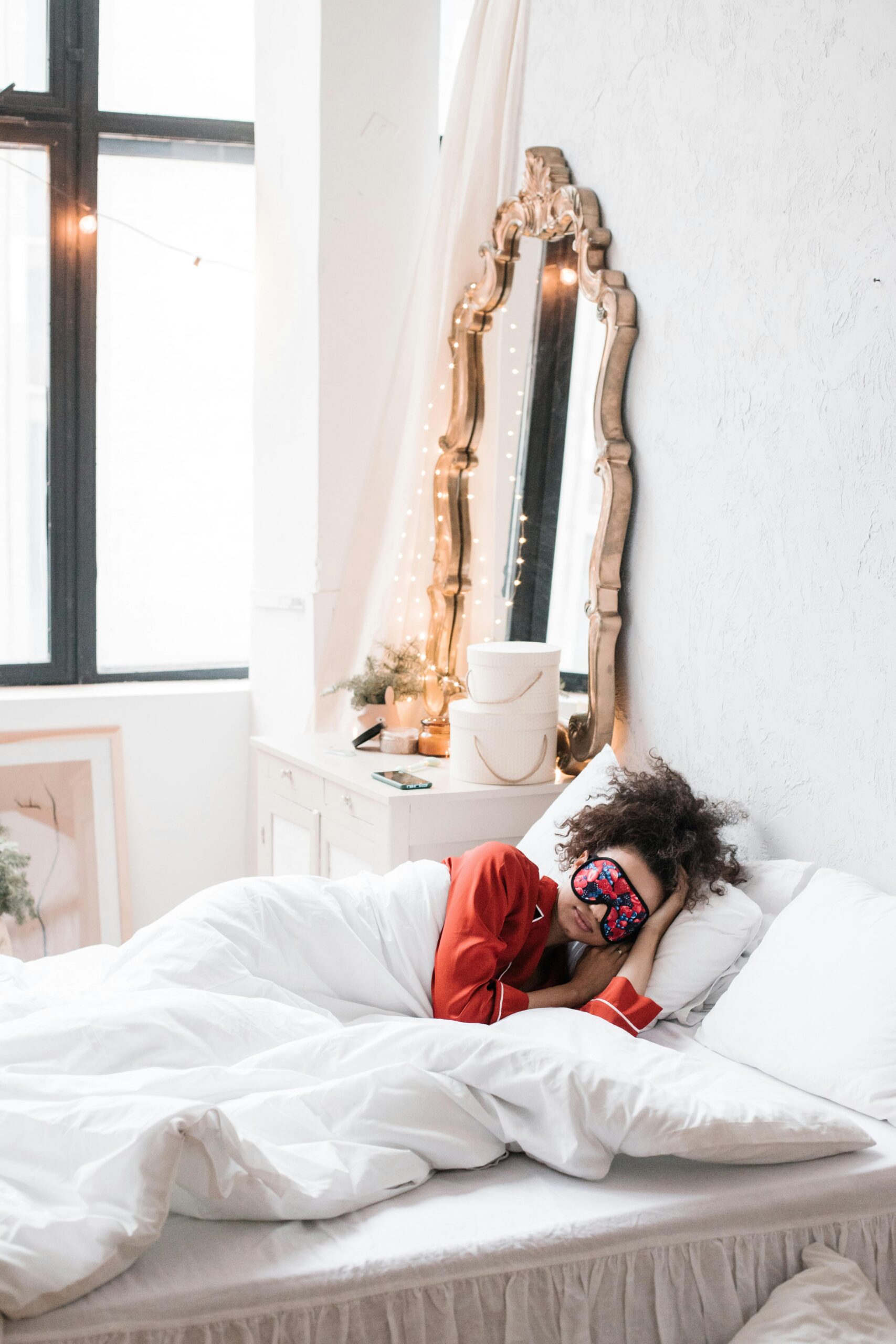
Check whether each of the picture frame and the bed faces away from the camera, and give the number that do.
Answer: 0

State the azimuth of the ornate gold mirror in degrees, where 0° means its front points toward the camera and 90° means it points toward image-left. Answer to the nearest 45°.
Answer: approximately 45°

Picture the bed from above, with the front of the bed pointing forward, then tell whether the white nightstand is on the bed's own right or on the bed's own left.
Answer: on the bed's own right

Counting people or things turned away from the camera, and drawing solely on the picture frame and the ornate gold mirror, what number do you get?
0

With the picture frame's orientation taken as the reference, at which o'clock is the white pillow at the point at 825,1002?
The white pillow is roughly at 11 o'clock from the picture frame.

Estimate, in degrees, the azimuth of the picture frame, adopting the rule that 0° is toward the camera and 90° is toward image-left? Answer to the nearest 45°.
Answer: approximately 0°

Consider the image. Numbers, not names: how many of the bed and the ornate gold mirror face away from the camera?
0

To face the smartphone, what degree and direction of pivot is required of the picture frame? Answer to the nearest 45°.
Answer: approximately 45° to its left

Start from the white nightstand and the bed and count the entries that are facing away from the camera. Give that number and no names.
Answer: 0

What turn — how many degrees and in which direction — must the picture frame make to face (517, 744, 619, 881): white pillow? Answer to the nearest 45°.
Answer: approximately 45° to its left

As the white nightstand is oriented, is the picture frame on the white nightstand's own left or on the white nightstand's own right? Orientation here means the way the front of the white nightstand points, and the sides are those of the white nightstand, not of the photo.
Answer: on the white nightstand's own right

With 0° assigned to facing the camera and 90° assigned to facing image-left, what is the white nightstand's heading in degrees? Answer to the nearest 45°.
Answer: approximately 45°
